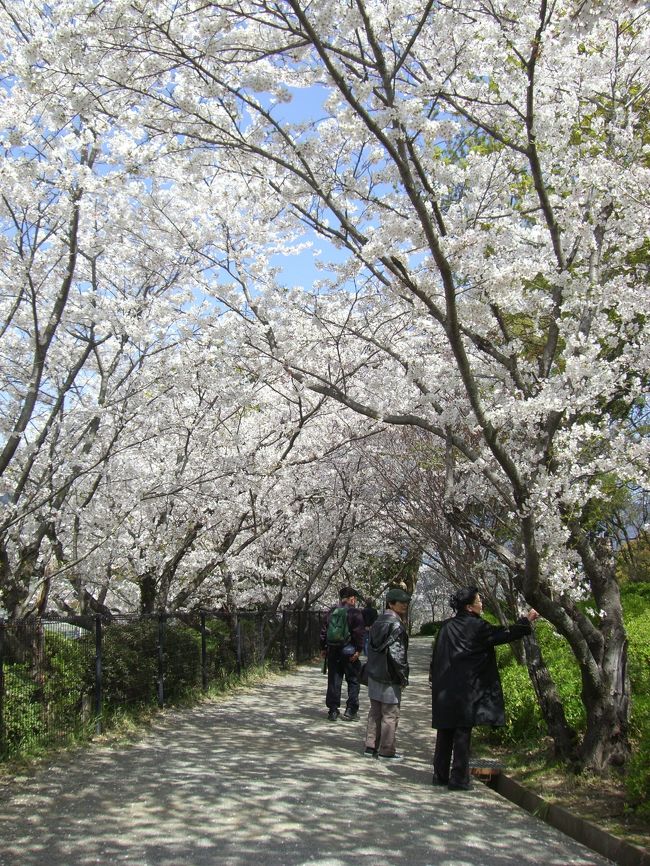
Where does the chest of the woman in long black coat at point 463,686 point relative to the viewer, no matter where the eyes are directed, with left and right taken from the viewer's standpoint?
facing away from the viewer and to the right of the viewer

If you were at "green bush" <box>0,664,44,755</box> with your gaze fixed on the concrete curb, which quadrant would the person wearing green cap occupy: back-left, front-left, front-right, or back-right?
front-left

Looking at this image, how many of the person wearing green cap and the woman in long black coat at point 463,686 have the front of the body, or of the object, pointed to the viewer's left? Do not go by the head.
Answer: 0

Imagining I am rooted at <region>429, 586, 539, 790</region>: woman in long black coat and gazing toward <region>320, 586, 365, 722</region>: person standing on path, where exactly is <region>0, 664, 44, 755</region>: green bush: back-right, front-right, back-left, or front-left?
front-left

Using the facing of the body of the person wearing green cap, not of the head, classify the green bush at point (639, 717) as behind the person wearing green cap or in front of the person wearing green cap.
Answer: in front

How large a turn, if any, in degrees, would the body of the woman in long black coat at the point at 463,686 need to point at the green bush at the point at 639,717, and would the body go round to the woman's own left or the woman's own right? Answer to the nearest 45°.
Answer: approximately 45° to the woman's own right

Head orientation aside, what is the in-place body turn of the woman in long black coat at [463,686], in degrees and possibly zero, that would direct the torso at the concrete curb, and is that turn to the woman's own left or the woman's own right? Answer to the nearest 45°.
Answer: approximately 90° to the woman's own right
